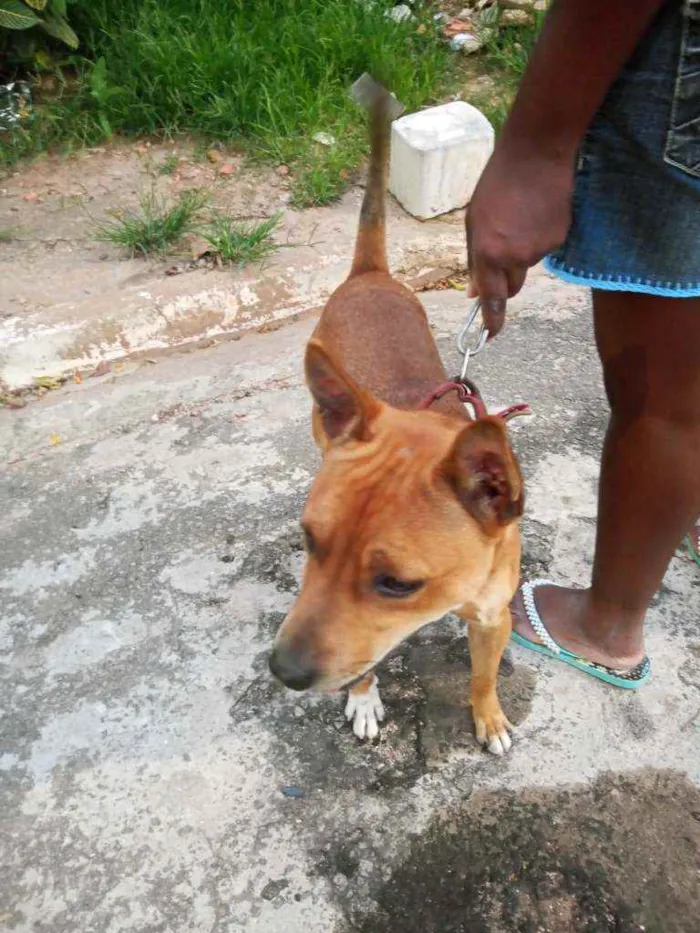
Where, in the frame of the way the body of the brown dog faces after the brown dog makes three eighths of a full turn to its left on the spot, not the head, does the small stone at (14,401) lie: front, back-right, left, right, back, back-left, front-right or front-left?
left

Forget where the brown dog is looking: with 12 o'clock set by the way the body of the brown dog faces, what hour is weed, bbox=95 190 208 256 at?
The weed is roughly at 5 o'clock from the brown dog.

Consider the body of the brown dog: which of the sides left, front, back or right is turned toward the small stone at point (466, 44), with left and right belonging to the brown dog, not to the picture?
back

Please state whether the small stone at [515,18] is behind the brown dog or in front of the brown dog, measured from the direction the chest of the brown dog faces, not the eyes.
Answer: behind

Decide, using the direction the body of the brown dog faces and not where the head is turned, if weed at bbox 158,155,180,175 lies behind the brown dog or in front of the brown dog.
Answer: behind

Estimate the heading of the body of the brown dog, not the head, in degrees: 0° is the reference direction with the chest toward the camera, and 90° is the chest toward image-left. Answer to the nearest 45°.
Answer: approximately 0°

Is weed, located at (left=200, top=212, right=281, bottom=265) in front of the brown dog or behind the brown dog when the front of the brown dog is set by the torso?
behind

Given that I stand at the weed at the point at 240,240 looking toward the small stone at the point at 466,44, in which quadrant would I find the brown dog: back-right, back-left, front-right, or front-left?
back-right

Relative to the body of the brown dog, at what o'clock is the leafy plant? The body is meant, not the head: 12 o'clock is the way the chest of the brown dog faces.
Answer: The leafy plant is roughly at 5 o'clock from the brown dog.

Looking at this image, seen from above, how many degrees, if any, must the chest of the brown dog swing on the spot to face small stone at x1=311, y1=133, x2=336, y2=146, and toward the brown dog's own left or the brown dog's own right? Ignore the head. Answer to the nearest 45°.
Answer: approximately 180°

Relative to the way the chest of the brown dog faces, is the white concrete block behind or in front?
behind

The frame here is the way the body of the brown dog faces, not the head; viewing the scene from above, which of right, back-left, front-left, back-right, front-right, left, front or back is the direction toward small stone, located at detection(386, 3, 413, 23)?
back
